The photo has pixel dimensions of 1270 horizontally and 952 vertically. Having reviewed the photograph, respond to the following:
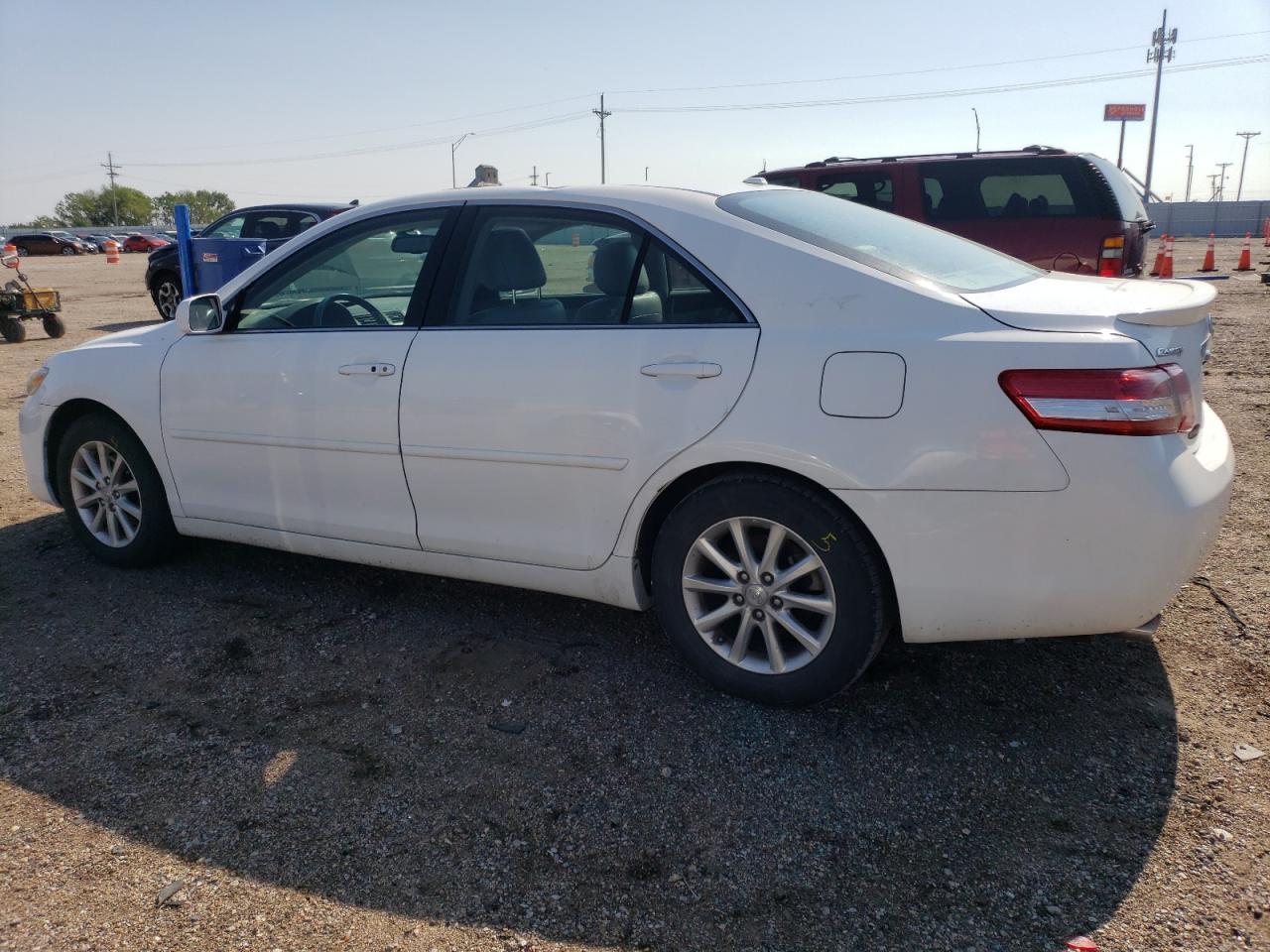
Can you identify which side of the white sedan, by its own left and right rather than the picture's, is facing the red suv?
right

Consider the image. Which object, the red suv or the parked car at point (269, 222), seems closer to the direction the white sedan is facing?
the parked car

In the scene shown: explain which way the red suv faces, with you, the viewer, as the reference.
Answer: facing away from the viewer and to the left of the viewer

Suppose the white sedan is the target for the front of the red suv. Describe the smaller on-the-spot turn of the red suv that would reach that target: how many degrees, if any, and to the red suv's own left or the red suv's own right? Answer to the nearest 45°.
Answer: approximately 135° to the red suv's own left

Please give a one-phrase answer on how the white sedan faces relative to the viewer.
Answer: facing away from the viewer and to the left of the viewer

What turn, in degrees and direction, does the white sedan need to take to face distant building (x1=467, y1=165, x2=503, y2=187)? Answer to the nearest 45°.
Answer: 0° — it already faces it
